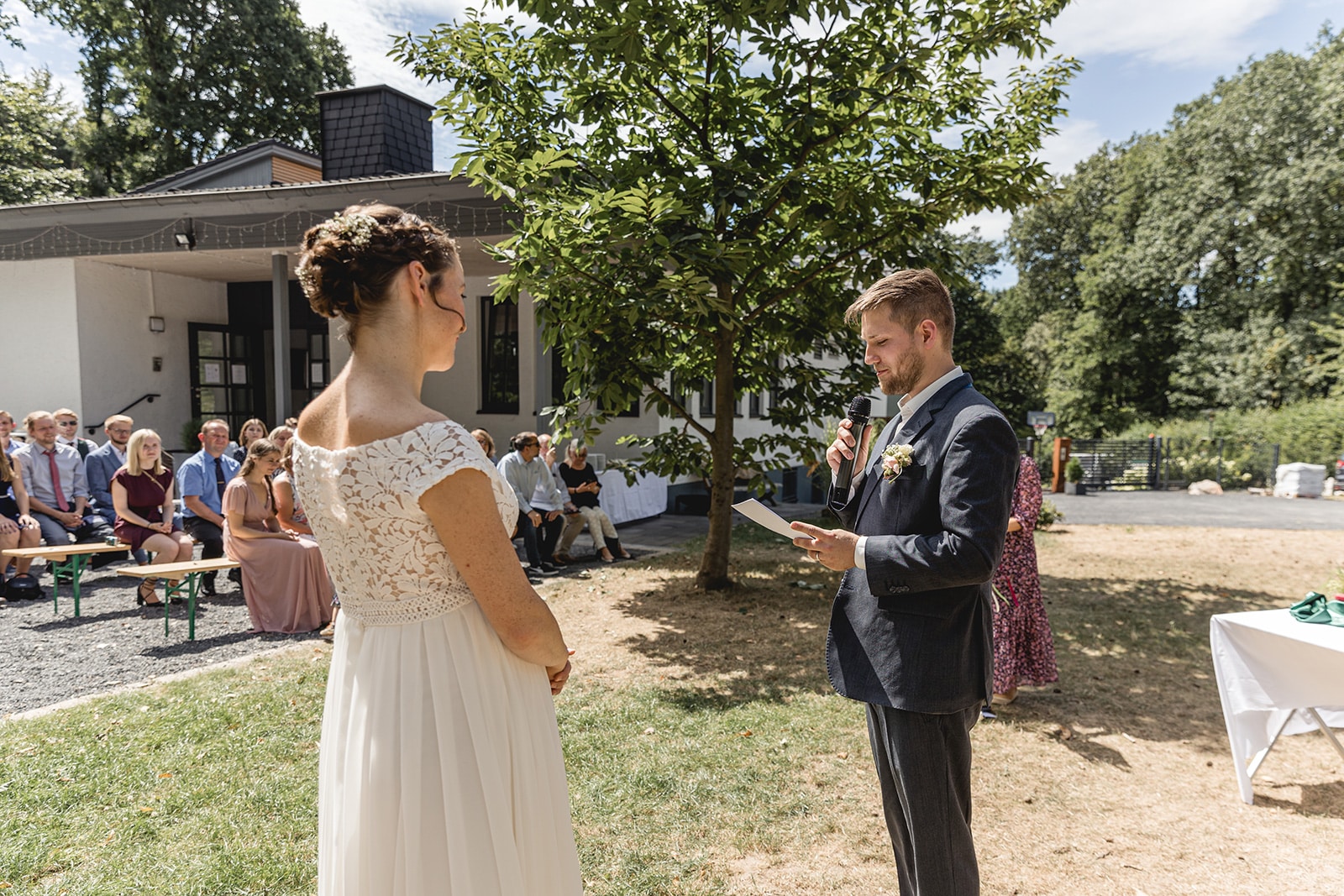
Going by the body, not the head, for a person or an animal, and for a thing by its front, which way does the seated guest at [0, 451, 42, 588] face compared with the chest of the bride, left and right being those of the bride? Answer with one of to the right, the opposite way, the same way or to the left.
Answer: to the right

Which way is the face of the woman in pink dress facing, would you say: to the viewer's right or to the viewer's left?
to the viewer's right

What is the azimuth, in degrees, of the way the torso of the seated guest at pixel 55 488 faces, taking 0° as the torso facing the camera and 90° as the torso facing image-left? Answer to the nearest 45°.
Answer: approximately 315°

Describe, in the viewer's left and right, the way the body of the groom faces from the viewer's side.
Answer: facing to the left of the viewer

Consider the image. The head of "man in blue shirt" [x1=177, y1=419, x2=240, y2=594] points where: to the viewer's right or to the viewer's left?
to the viewer's right

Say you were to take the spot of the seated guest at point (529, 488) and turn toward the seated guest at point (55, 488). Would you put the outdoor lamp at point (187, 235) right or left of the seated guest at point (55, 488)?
right

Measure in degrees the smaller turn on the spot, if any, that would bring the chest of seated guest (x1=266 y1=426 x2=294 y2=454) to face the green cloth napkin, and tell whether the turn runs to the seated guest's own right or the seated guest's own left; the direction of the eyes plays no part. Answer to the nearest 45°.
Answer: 0° — they already face it

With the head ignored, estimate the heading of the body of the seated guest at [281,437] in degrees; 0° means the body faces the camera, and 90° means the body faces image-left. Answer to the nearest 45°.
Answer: approximately 315°
